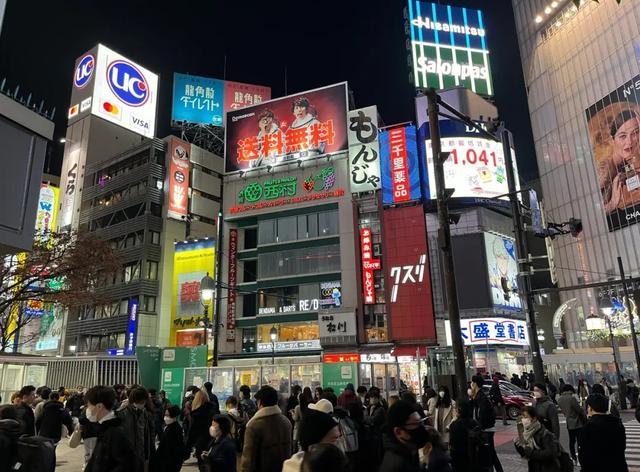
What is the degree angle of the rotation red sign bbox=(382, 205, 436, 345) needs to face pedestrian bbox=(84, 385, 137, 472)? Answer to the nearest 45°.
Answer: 0° — it already faces them

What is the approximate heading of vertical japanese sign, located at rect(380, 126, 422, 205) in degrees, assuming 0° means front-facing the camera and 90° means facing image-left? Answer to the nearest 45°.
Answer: approximately 0°

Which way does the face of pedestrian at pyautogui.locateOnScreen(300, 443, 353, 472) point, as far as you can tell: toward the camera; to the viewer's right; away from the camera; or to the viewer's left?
away from the camera

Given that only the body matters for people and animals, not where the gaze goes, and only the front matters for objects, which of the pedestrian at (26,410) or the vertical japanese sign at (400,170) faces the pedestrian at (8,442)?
the vertical japanese sign

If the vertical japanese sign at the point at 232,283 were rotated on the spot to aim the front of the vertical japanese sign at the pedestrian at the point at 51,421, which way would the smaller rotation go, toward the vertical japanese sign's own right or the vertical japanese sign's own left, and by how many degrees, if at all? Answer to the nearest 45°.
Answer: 0° — it already faces them

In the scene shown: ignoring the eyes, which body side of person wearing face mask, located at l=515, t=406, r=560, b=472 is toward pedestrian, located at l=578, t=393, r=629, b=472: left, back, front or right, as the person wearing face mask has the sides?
left
